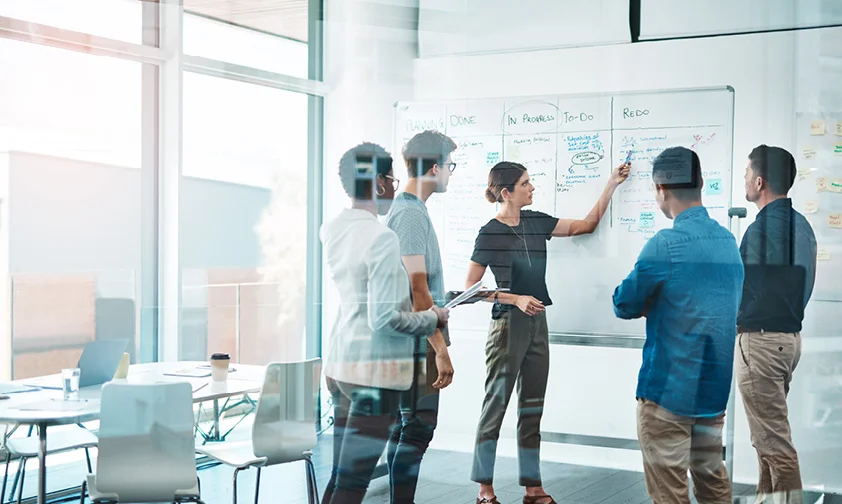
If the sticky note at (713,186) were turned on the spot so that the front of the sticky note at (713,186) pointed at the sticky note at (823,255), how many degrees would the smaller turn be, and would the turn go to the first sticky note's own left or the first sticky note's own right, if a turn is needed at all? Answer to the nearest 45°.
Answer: approximately 135° to the first sticky note's own left

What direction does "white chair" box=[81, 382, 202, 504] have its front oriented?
away from the camera

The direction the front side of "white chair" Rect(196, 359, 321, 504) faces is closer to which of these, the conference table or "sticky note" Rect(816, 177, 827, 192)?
the conference table

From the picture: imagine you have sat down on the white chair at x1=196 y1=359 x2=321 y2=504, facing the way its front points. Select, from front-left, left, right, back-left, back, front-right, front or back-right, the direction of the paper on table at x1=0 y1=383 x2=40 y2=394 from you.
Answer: front-left

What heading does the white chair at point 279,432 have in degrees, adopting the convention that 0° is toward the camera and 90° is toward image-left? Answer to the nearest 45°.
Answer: approximately 135°

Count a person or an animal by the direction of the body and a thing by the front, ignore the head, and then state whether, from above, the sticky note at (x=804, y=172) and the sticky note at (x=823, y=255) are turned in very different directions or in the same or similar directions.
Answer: same or similar directions

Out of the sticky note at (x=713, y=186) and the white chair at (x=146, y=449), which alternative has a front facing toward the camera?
the sticky note

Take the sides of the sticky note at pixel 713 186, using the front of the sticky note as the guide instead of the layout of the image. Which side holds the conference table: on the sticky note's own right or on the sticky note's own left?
on the sticky note's own right

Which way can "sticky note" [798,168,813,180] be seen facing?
toward the camera

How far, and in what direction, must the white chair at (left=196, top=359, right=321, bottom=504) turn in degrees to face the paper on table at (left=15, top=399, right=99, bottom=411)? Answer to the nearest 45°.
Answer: approximately 45° to its left

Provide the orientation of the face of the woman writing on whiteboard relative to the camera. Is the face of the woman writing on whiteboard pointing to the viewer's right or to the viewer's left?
to the viewer's right

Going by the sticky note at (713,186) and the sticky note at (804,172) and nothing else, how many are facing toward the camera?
2

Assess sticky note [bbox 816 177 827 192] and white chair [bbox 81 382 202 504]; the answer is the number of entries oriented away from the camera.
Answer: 1

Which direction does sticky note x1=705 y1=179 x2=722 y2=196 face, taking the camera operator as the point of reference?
facing the viewer

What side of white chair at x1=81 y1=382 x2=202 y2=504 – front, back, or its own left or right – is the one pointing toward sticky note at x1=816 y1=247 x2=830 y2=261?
right

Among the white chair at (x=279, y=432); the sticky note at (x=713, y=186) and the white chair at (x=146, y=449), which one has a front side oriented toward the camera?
the sticky note

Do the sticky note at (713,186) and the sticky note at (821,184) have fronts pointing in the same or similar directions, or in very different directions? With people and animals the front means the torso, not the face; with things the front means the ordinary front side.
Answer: same or similar directions

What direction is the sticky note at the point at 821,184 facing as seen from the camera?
toward the camera

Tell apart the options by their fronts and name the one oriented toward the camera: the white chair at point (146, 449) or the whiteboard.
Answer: the whiteboard

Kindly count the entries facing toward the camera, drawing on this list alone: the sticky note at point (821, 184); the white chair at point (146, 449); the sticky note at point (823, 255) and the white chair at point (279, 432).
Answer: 2

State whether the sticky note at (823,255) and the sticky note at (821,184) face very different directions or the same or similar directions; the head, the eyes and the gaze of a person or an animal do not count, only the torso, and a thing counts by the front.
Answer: same or similar directions
